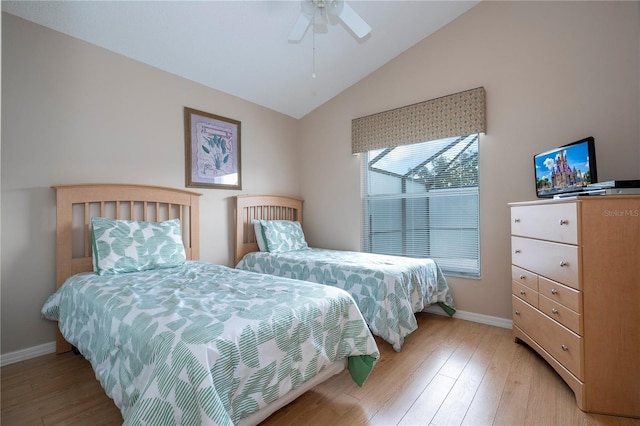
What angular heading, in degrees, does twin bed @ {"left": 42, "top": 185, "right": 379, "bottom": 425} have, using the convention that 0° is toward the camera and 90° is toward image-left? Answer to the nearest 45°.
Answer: approximately 315°

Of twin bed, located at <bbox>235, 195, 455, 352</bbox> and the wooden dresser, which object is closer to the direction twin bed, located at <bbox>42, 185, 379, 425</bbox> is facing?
the wooden dresser

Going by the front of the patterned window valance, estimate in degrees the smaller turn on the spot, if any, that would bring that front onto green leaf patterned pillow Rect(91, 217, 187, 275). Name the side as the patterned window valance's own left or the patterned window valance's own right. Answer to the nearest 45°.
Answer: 0° — it already faces it

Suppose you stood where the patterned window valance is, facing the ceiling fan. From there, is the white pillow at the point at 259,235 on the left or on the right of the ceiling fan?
right

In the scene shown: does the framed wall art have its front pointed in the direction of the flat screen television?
yes

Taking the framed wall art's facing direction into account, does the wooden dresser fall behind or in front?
in front

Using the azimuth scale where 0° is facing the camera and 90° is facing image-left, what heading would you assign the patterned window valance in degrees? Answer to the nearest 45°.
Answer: approximately 45°

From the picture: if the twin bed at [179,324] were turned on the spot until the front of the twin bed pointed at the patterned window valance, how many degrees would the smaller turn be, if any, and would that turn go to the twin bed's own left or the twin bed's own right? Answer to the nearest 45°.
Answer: approximately 45° to the twin bed's own left

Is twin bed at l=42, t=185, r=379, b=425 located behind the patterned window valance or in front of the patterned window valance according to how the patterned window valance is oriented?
in front

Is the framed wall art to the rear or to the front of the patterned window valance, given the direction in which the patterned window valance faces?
to the front
